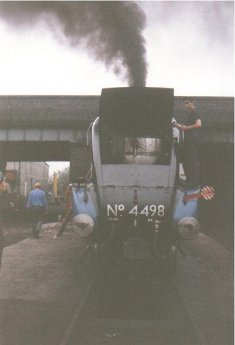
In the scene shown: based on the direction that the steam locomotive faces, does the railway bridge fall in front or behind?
behind

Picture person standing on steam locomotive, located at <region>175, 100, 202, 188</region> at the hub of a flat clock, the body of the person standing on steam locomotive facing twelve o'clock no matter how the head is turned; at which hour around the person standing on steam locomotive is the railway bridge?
The railway bridge is roughly at 2 o'clock from the person standing on steam locomotive.

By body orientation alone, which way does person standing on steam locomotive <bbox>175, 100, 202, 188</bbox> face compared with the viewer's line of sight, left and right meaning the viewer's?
facing to the left of the viewer

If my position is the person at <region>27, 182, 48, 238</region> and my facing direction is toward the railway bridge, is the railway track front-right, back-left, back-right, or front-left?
back-right

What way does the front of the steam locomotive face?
toward the camera
